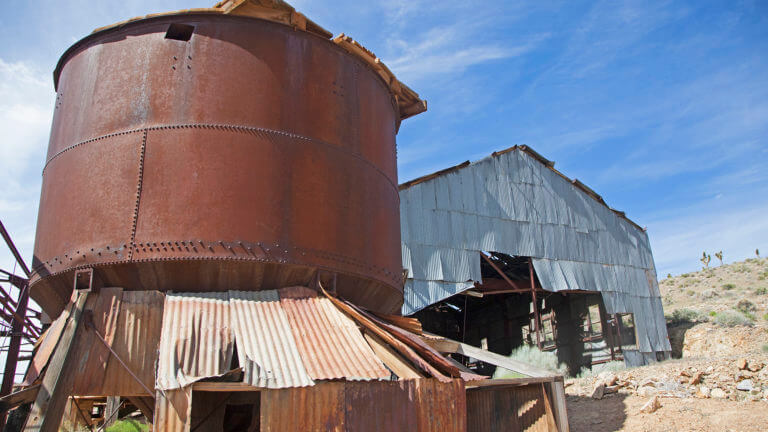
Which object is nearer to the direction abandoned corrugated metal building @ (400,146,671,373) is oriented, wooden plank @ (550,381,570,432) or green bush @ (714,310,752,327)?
the wooden plank

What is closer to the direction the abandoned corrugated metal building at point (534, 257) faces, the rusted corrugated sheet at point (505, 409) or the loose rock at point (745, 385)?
the rusted corrugated sheet

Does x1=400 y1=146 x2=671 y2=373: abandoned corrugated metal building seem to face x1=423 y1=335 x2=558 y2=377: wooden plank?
yes

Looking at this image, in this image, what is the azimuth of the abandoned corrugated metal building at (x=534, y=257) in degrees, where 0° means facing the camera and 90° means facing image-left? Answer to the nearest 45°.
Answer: approximately 0°

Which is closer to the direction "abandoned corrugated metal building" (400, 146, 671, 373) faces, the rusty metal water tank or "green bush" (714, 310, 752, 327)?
the rusty metal water tank

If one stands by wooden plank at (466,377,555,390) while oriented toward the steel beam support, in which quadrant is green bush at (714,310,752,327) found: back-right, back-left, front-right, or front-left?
back-right

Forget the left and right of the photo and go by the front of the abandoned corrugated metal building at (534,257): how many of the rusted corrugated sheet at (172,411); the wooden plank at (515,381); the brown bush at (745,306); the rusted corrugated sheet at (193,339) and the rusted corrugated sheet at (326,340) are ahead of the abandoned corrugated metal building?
4

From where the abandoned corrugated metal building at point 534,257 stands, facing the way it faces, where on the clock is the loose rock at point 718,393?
The loose rock is roughly at 11 o'clock from the abandoned corrugated metal building.

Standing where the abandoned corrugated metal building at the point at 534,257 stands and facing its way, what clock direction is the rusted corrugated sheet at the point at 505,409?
The rusted corrugated sheet is roughly at 12 o'clock from the abandoned corrugated metal building.
